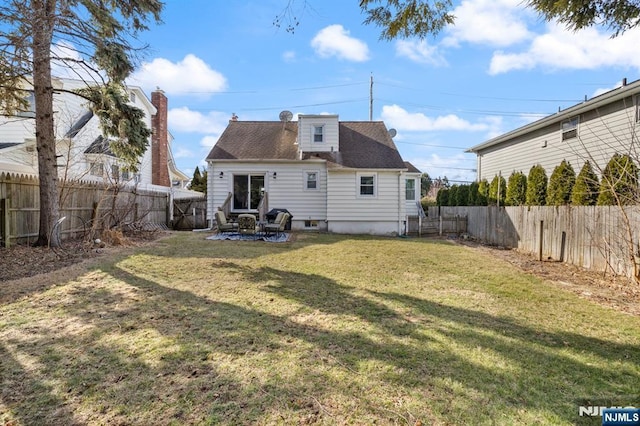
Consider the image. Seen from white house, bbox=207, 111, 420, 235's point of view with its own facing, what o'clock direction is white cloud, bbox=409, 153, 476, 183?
The white cloud is roughly at 1 o'clock from the white house.

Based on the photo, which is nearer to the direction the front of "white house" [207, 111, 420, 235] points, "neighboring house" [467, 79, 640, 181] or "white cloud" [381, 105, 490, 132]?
the white cloud

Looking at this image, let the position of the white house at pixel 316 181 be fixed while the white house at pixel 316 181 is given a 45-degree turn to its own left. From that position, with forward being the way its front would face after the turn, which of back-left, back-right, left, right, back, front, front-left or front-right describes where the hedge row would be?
back

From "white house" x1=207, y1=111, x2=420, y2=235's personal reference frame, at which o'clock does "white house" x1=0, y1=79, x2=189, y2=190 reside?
"white house" x1=0, y1=79, x2=189, y2=190 is roughly at 9 o'clock from "white house" x1=207, y1=111, x2=420, y2=235.

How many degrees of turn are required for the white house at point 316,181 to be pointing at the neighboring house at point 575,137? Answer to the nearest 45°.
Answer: approximately 90° to its right
